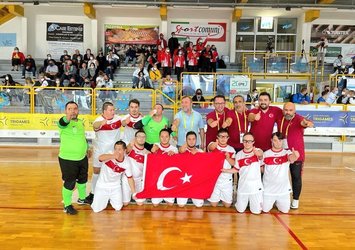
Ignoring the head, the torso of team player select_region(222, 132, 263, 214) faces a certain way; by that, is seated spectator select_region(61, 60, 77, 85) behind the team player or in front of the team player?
behind

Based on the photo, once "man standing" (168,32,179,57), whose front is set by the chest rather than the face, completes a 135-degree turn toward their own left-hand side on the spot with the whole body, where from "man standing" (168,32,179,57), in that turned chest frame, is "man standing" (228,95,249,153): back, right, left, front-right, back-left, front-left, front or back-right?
back-right

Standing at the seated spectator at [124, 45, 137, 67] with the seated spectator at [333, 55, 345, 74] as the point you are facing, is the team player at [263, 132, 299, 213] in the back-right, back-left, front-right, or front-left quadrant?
front-right

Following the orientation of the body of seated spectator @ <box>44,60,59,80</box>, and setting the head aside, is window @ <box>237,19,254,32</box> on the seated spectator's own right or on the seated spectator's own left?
on the seated spectator's own left

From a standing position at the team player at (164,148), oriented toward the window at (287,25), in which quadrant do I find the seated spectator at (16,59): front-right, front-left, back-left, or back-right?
front-left

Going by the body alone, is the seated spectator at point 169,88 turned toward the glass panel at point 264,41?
no

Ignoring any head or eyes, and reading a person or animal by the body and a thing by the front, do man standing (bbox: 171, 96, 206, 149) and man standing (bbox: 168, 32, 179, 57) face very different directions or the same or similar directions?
same or similar directions

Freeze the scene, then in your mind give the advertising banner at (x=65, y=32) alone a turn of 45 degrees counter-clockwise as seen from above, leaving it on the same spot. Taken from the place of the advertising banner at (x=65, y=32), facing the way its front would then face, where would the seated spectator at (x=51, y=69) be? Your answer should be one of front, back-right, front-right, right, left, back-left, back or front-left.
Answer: front-right

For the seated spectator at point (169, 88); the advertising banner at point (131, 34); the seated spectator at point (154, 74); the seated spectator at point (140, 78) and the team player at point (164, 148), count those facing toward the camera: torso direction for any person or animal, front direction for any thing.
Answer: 5

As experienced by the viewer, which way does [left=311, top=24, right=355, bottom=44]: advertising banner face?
facing the viewer

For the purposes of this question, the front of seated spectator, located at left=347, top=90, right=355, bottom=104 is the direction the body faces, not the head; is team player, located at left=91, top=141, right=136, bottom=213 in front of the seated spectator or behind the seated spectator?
in front

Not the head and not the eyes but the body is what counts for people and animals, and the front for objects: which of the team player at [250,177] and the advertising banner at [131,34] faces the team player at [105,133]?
the advertising banner

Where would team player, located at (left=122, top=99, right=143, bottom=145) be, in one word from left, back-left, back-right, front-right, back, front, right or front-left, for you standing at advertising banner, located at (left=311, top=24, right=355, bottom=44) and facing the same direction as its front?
front

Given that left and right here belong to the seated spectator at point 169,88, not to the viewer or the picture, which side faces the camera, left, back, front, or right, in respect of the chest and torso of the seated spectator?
front

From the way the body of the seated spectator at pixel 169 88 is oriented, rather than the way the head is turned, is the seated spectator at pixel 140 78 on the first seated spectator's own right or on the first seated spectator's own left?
on the first seated spectator's own right

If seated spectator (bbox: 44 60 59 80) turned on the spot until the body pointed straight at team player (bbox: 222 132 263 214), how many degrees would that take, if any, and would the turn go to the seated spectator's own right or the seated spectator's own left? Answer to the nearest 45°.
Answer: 0° — they already face them

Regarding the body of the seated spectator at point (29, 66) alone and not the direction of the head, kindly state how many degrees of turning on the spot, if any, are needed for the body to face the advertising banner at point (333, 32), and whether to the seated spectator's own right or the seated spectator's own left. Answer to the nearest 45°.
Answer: approximately 90° to the seated spectator's own left

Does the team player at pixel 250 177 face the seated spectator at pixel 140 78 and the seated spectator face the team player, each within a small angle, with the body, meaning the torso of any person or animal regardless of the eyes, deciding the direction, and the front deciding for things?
no

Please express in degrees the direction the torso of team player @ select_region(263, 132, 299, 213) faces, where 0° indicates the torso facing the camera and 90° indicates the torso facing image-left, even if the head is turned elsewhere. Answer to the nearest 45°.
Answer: approximately 0°

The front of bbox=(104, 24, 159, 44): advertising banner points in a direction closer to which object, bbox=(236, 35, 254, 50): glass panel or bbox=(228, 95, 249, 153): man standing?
the man standing

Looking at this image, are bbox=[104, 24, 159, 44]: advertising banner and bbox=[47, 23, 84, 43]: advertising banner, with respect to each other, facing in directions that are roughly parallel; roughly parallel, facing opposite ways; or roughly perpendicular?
roughly parallel

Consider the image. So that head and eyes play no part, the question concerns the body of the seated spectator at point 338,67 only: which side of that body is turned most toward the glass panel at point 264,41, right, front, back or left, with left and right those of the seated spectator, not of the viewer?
right
